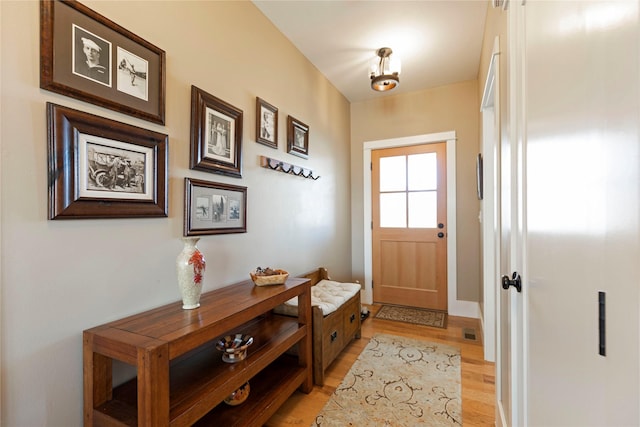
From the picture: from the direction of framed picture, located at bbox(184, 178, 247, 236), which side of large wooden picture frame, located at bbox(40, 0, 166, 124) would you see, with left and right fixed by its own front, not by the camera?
left

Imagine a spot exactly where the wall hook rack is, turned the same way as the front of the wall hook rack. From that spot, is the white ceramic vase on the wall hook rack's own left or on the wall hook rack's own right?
on the wall hook rack's own right

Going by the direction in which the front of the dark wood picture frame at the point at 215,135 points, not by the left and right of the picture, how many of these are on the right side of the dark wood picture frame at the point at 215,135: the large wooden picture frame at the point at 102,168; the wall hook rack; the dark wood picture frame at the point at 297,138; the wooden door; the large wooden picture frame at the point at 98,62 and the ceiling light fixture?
2

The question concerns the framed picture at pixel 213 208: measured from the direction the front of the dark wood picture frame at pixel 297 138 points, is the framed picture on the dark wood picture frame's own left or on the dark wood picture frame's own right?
on the dark wood picture frame's own right

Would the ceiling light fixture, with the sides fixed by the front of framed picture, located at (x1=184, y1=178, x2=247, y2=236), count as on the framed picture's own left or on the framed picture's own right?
on the framed picture's own left

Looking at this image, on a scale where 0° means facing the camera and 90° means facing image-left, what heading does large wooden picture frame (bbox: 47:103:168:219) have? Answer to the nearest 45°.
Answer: approximately 315°

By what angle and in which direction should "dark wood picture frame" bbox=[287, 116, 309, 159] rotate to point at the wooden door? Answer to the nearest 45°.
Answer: approximately 90° to its left

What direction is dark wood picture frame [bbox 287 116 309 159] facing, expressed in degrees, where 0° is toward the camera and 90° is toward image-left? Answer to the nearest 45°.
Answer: approximately 315°

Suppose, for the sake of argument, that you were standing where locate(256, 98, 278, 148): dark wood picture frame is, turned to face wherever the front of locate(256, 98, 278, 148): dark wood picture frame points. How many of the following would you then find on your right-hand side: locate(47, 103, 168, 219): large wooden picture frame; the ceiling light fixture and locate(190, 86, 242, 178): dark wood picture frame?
2
